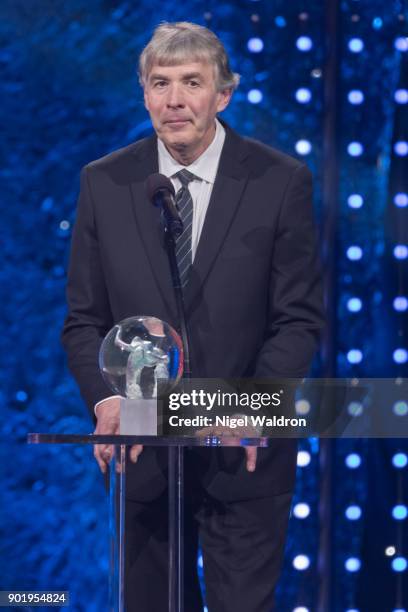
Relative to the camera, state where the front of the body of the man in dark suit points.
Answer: toward the camera

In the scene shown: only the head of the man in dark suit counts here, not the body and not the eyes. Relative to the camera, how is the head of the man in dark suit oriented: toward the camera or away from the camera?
toward the camera
